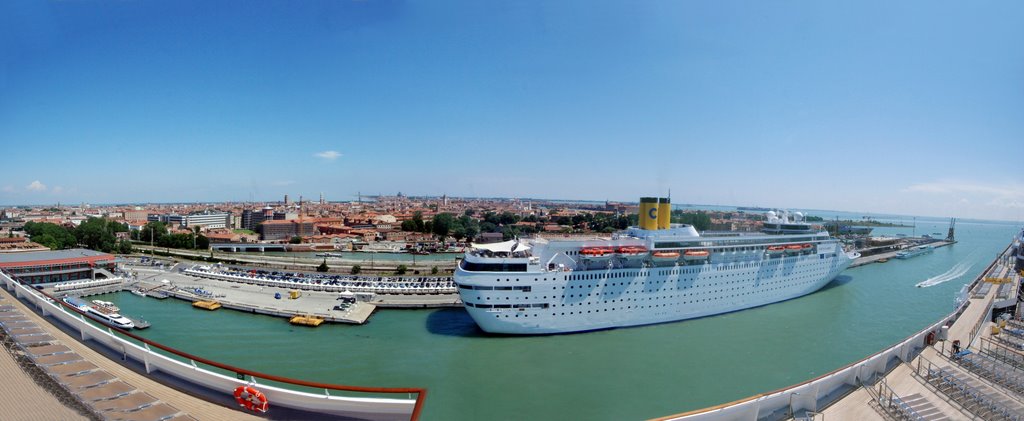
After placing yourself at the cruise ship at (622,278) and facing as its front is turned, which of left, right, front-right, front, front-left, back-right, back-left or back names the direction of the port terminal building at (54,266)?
back-left

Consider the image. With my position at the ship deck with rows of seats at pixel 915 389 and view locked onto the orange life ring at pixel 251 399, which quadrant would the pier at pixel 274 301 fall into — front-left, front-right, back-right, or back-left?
front-right

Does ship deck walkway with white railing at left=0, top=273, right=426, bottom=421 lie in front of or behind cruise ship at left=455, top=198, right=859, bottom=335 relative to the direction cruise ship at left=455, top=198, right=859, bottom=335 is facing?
behind

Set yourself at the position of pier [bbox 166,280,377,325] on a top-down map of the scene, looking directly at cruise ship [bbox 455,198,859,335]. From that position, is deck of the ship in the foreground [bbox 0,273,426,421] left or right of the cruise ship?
right

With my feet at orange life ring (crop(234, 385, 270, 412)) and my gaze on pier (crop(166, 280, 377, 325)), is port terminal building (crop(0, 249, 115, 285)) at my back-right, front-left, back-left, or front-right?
front-left

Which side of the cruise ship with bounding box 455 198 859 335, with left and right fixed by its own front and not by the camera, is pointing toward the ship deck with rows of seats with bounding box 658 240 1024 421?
right

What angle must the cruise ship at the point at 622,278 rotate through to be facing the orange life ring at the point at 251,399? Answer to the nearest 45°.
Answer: approximately 135° to its right

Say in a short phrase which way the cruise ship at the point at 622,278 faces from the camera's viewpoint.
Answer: facing away from the viewer and to the right of the viewer
